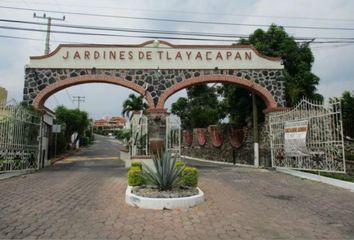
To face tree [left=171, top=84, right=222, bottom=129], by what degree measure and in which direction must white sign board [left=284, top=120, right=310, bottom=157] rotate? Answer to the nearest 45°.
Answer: approximately 135° to its right

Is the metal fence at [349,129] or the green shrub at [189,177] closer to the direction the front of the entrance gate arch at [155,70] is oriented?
the green shrub

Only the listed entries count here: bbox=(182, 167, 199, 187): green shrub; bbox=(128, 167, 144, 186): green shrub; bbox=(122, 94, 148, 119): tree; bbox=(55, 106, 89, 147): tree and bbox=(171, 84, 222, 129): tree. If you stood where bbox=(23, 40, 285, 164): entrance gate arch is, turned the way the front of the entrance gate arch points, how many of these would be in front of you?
2

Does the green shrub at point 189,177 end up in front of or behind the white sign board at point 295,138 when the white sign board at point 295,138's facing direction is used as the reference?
in front

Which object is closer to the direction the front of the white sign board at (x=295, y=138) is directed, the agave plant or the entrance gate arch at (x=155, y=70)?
the agave plant

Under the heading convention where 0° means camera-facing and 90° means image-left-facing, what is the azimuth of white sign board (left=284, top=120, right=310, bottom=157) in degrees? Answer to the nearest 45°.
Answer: approximately 0°

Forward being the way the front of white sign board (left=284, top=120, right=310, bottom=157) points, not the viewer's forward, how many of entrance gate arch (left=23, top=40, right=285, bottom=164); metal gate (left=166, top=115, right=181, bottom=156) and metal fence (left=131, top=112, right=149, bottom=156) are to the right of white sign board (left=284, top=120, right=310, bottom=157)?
3

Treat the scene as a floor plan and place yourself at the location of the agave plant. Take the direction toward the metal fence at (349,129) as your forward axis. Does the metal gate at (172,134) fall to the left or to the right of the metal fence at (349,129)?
left

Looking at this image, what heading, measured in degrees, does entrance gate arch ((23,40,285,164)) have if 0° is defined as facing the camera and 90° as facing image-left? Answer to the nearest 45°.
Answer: approximately 0°

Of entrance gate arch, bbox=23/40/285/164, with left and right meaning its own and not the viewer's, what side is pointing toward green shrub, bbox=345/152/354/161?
left

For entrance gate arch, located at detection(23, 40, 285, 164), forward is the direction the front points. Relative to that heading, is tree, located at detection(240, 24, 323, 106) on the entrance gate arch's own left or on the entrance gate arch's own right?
on the entrance gate arch's own left

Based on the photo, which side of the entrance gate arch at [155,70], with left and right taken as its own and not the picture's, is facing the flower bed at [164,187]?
front

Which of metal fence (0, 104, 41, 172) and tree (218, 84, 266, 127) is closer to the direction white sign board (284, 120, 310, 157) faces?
the metal fence
